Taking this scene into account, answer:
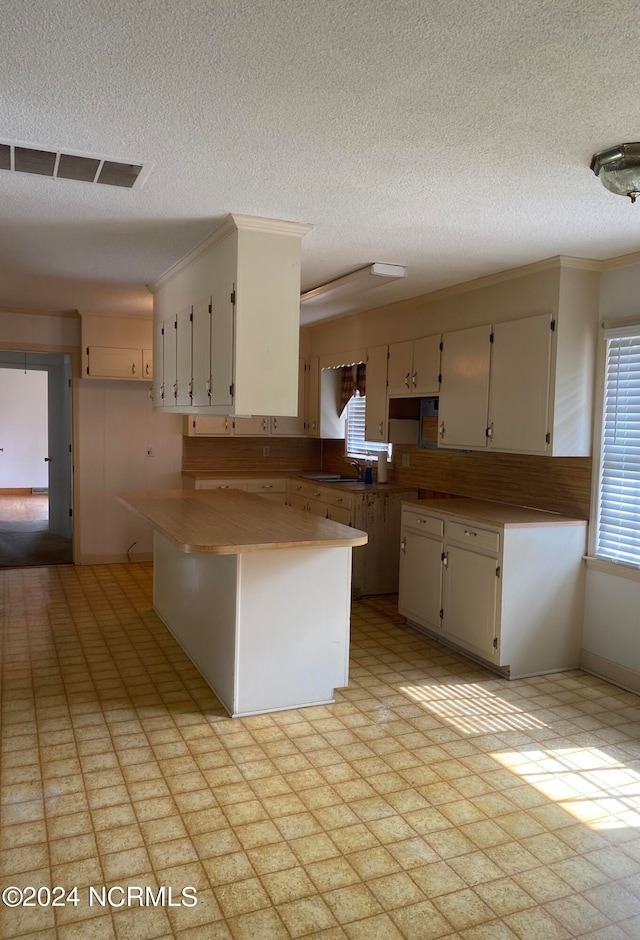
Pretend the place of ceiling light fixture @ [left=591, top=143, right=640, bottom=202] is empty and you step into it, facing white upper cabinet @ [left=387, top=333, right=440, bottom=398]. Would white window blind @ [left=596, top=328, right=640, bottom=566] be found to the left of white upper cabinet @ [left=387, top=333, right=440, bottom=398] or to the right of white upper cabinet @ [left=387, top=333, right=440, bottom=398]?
right

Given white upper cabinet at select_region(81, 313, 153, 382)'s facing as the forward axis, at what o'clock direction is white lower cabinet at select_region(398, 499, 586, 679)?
The white lower cabinet is roughly at 11 o'clock from the white upper cabinet.

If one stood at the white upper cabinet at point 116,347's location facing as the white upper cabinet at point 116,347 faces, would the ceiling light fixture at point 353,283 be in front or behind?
in front

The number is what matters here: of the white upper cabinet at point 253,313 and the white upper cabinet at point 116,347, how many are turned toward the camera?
1

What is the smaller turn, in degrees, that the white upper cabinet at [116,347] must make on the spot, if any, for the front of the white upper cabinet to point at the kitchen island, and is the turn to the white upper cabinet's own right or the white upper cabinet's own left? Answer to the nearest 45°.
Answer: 0° — it already faces it

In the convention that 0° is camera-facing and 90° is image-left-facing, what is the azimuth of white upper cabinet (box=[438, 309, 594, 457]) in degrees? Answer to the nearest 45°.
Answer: approximately 45°

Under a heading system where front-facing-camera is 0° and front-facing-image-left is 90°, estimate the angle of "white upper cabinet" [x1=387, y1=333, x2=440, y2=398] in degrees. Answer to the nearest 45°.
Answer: approximately 45°

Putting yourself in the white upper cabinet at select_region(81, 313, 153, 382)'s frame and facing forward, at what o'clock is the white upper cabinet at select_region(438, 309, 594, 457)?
the white upper cabinet at select_region(438, 309, 594, 457) is roughly at 11 o'clock from the white upper cabinet at select_region(81, 313, 153, 382).
